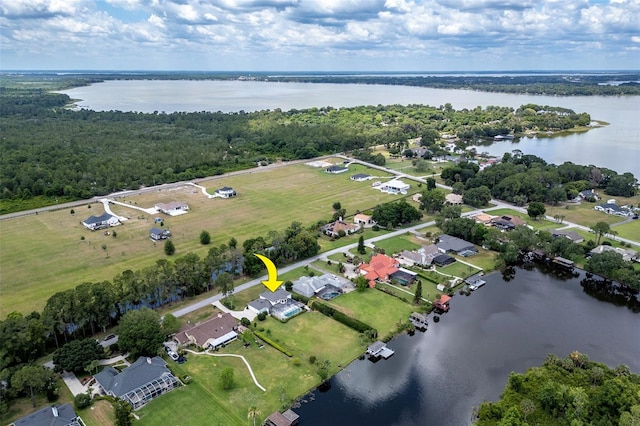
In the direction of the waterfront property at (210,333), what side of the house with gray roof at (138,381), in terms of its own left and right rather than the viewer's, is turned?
right

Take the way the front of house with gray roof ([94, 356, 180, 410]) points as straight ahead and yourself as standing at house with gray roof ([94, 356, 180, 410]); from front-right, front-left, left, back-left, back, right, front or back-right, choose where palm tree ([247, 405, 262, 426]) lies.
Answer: back

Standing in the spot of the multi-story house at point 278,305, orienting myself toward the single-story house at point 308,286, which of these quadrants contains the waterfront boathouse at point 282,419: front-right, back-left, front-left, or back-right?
back-right

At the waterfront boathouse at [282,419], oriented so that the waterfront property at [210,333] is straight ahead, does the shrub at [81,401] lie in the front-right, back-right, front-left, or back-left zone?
front-left

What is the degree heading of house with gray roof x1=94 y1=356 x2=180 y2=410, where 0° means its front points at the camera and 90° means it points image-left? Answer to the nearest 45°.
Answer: approximately 135°

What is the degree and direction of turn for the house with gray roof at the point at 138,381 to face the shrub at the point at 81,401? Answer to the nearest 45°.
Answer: approximately 45° to its left

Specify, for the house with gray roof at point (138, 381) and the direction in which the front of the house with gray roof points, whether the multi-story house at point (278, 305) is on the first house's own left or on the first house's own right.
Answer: on the first house's own right

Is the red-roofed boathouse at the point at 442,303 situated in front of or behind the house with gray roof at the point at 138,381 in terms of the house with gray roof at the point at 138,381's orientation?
behind

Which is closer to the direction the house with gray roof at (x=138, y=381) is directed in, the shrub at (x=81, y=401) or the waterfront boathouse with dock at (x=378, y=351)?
the shrub

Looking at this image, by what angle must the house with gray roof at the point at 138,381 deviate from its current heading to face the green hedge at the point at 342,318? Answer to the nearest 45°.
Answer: approximately 135° to its right

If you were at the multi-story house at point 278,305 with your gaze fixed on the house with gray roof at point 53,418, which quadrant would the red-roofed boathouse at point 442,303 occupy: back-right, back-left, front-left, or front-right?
back-left

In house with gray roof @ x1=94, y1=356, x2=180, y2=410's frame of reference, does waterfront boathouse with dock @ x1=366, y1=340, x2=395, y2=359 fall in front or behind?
behind

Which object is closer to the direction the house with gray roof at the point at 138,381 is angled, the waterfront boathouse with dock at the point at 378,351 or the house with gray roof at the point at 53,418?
the house with gray roof

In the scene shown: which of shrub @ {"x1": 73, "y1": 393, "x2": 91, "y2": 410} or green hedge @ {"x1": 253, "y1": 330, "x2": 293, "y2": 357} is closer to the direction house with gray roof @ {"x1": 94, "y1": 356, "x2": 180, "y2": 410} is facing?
the shrub
